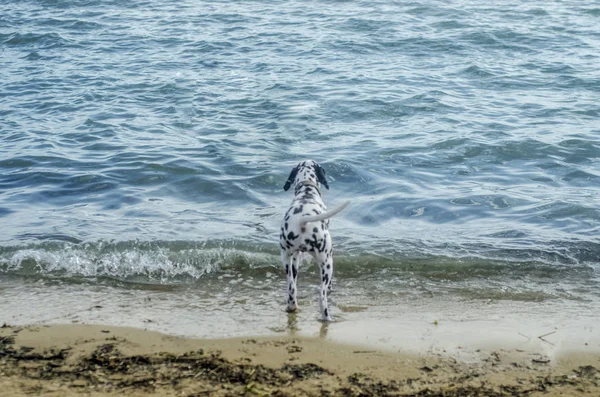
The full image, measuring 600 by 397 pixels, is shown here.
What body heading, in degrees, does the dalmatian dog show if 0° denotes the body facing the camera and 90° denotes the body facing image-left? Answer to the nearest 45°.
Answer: approximately 180°
